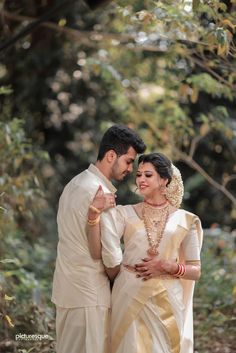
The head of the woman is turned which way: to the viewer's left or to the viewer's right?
to the viewer's left

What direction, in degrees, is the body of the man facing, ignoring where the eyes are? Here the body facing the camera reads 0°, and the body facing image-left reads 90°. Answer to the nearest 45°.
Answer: approximately 270°
